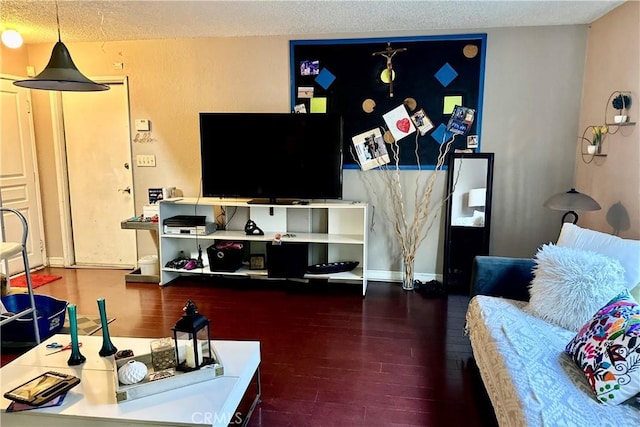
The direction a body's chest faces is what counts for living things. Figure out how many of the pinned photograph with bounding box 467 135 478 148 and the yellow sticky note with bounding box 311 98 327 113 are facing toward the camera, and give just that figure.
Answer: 2

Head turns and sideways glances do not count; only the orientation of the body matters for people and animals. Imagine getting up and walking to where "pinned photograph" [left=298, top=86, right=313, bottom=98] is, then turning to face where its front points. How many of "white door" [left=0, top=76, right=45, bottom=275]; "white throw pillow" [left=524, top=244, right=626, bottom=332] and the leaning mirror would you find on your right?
1

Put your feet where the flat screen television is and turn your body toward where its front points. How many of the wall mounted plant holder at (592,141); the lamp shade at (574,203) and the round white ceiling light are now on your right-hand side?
1

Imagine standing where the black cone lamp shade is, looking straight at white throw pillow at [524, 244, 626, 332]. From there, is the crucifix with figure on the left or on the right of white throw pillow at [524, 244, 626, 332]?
left

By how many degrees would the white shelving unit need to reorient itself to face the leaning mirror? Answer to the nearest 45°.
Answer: approximately 90° to its left

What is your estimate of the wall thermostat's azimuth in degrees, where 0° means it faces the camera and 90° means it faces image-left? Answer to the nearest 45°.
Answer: approximately 0°

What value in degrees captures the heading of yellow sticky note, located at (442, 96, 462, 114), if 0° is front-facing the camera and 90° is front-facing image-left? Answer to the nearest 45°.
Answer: approximately 0°

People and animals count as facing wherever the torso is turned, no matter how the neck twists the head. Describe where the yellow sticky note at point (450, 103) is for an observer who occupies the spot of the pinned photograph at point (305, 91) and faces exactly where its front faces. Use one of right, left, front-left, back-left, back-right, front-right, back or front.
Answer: left
